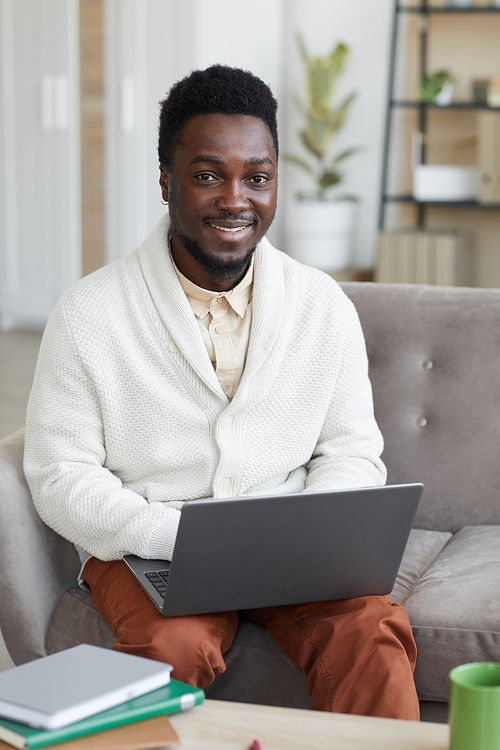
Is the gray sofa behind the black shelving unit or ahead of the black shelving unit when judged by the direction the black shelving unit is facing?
ahead

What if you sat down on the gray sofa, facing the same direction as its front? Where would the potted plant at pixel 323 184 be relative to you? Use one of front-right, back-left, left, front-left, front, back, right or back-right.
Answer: back

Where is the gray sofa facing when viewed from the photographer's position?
facing the viewer

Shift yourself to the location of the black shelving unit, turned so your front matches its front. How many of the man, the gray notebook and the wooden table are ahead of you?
3

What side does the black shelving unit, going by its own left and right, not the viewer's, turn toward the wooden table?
front

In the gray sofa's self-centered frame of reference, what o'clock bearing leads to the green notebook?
The green notebook is roughly at 1 o'clock from the gray sofa.

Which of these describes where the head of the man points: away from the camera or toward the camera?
toward the camera

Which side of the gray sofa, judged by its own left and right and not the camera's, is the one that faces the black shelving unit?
back

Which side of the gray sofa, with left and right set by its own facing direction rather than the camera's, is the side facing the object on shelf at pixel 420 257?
back

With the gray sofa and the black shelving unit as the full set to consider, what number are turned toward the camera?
2

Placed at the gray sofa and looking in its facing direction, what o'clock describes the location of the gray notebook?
The gray notebook is roughly at 1 o'clock from the gray sofa.
